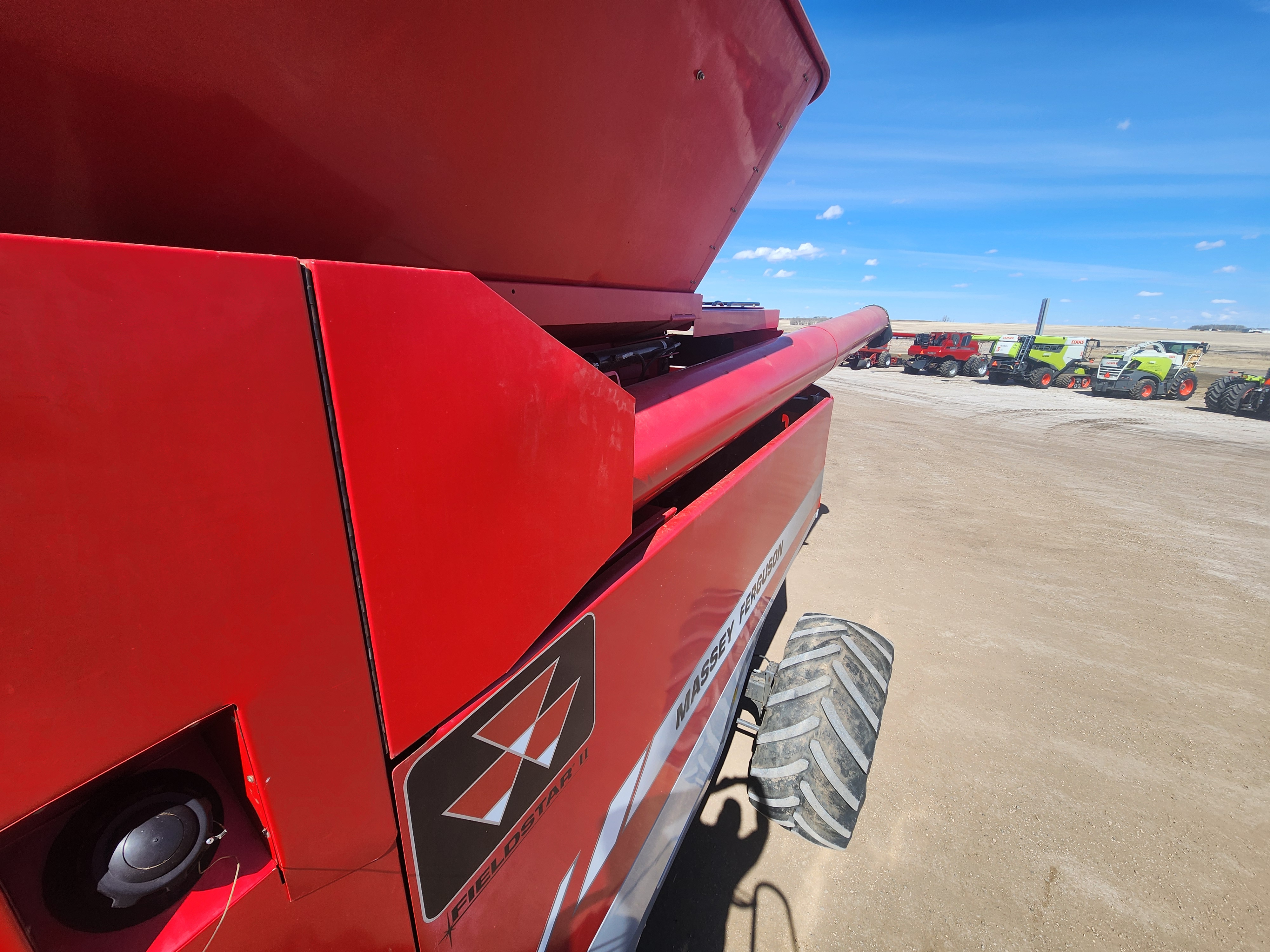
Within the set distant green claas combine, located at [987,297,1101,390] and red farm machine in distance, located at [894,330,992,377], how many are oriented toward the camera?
0

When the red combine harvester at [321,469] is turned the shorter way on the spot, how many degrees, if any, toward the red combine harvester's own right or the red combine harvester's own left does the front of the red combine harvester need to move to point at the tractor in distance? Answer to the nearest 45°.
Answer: approximately 135° to the red combine harvester's own left
